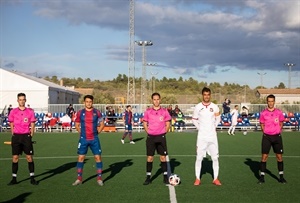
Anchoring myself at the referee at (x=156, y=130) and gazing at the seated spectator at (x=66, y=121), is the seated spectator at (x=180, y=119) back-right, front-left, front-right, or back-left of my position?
front-right

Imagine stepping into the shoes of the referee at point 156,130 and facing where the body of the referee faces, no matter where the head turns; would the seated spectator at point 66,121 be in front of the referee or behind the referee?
behind

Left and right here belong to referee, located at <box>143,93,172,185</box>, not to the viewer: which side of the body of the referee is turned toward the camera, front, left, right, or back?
front

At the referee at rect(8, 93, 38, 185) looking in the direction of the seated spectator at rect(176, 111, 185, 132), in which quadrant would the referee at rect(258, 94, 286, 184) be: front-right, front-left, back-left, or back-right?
front-right

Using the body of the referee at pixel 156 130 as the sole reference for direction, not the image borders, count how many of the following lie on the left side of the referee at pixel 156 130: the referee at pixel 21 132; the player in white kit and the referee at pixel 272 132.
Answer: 2

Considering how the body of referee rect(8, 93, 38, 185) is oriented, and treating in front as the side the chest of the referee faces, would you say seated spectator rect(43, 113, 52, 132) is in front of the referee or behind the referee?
behind

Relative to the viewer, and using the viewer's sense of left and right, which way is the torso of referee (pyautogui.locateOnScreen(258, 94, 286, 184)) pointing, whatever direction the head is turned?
facing the viewer

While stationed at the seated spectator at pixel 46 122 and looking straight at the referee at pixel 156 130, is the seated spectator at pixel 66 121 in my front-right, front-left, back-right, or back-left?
front-left

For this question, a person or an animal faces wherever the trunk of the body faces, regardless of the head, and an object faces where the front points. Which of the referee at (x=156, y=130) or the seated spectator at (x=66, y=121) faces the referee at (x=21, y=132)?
the seated spectator

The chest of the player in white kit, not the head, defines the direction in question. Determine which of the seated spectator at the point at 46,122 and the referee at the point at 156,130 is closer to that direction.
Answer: the referee

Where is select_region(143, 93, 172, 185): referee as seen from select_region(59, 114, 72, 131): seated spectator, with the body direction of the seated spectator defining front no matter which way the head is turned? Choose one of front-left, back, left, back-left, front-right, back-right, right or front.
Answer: front

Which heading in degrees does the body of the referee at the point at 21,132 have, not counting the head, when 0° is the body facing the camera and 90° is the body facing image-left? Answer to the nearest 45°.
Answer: approximately 0°

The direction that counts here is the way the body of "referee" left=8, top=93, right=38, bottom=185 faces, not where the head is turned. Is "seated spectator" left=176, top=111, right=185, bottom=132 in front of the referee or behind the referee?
behind

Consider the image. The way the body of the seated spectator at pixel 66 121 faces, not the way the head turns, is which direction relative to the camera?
toward the camera

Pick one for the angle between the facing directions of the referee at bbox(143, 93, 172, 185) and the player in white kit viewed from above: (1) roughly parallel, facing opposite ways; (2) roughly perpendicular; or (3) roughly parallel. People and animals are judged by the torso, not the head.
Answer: roughly parallel
